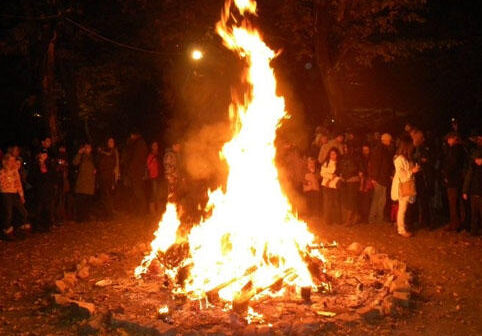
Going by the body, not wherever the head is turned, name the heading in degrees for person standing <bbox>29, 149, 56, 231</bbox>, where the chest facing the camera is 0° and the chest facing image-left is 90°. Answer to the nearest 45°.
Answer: approximately 0°

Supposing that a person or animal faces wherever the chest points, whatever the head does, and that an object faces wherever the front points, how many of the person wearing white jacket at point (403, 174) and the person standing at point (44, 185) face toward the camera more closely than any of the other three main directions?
1

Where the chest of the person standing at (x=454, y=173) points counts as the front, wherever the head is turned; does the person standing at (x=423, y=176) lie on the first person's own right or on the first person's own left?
on the first person's own right

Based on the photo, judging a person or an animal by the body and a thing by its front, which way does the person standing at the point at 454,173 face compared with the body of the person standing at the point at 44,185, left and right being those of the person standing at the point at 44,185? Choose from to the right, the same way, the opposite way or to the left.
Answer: to the right

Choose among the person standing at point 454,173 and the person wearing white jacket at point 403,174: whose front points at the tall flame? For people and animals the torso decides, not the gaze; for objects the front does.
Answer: the person standing
